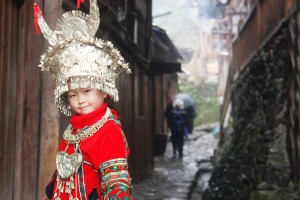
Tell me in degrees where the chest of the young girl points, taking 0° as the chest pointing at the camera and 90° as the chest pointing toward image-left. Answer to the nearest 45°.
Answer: approximately 45°

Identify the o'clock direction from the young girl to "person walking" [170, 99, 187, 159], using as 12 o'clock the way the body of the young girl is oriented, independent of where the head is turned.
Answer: The person walking is roughly at 5 o'clock from the young girl.

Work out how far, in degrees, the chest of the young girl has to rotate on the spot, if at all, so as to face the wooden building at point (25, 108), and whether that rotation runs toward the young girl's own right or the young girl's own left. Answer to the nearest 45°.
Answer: approximately 135° to the young girl's own right

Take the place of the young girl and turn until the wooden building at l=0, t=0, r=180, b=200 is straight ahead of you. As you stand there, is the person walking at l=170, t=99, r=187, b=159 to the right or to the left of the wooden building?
right
